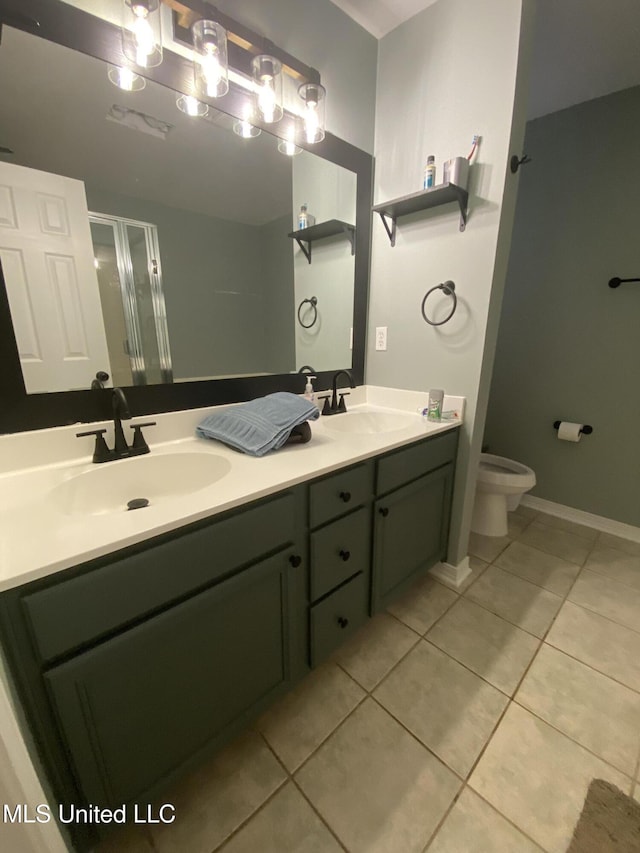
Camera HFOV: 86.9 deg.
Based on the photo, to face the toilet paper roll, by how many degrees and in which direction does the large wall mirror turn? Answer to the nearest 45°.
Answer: approximately 45° to its left

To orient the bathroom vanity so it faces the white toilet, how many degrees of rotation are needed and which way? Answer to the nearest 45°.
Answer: approximately 90° to its left

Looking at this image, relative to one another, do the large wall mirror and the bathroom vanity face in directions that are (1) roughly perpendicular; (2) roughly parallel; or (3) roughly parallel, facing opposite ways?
roughly parallel

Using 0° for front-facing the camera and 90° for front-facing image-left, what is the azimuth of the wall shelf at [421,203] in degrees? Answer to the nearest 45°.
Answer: approximately 45°

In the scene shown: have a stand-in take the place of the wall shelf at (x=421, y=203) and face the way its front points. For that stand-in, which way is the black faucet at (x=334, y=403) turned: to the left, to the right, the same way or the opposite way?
to the left

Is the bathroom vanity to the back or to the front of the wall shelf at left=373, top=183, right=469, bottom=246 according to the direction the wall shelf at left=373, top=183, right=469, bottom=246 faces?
to the front

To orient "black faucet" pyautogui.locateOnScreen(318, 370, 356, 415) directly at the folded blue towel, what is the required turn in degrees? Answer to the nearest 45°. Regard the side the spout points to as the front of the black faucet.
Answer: approximately 90° to its right

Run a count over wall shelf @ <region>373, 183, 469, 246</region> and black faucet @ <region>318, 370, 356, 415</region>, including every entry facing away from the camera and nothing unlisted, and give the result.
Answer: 0

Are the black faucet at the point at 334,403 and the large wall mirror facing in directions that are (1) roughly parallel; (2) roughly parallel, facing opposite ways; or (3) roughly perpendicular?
roughly parallel

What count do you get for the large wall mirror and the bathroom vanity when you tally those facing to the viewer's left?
0

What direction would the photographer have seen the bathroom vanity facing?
facing the viewer and to the right of the viewer

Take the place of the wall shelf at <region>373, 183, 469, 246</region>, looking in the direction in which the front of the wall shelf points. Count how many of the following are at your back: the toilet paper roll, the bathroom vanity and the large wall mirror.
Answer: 1

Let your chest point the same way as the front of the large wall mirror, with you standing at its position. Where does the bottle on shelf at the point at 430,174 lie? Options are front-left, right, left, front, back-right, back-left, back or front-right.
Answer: front-left

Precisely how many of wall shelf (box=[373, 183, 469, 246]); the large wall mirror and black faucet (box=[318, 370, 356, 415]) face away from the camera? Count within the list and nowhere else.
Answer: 0

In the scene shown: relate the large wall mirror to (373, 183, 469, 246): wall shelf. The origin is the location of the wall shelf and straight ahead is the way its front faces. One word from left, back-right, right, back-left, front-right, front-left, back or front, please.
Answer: front
